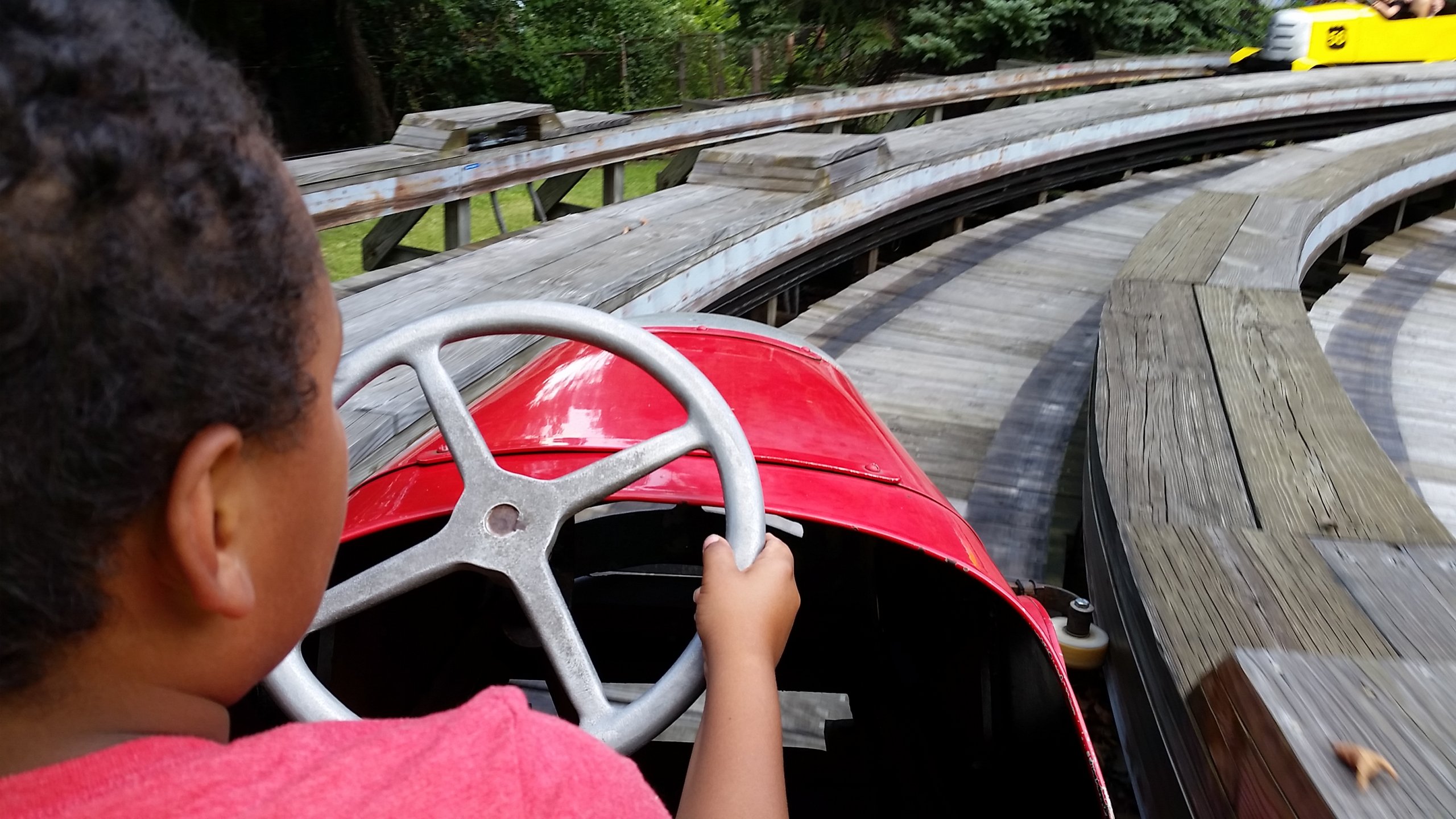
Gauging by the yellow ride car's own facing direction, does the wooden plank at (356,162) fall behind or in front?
in front

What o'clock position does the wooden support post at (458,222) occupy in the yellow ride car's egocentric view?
The wooden support post is roughly at 11 o'clock from the yellow ride car.

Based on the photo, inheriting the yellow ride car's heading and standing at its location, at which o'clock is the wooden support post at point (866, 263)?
The wooden support post is roughly at 11 o'clock from the yellow ride car.

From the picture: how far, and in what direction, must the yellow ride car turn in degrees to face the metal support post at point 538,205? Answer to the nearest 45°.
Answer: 0° — it already faces it

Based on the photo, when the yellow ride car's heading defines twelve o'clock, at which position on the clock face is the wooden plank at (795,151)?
The wooden plank is roughly at 11 o'clock from the yellow ride car.

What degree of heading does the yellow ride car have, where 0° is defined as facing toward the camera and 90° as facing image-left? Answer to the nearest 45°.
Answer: approximately 45°

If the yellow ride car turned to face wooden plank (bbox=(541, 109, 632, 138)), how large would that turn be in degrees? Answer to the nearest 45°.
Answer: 0° — it already faces it
